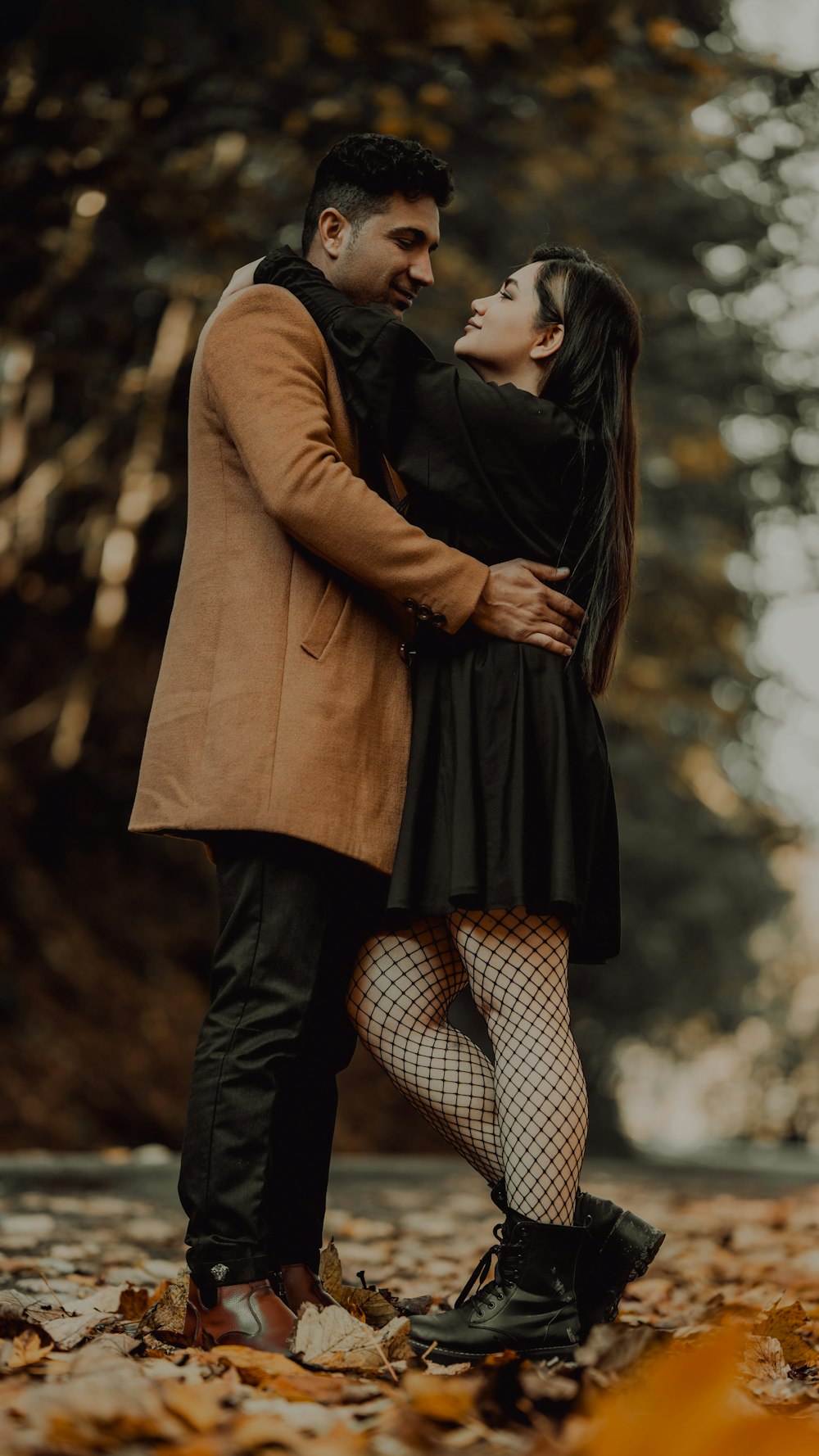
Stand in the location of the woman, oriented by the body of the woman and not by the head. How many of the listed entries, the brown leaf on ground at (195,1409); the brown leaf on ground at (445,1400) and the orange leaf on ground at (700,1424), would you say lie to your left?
3

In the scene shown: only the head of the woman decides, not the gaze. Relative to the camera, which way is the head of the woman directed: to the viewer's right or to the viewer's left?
to the viewer's left

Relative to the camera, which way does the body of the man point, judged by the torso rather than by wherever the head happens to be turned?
to the viewer's right

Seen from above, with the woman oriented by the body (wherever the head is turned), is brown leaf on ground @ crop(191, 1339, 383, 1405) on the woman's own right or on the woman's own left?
on the woman's own left

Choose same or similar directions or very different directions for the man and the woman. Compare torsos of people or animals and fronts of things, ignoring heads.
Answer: very different directions

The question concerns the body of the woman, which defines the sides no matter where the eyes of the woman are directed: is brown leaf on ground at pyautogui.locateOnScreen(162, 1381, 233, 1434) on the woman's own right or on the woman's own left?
on the woman's own left

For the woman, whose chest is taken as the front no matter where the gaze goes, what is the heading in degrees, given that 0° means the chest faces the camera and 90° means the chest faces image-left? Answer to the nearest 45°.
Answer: approximately 90°

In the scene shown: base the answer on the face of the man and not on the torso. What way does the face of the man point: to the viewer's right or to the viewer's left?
to the viewer's right

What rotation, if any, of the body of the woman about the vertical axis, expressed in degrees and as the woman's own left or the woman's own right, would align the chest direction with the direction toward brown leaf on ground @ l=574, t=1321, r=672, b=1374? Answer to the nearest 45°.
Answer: approximately 90° to the woman's own left
